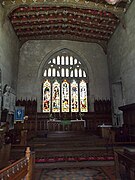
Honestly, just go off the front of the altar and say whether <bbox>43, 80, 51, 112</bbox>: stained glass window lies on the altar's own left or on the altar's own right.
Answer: on the altar's own right

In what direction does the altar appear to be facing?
toward the camera
